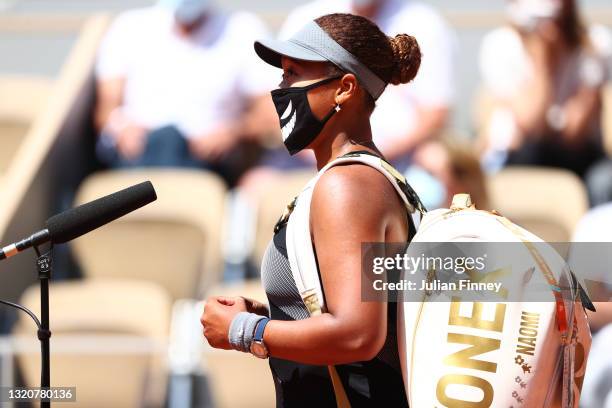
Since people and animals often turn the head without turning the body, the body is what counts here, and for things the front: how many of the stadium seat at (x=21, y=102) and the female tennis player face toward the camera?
1

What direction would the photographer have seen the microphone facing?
facing to the right of the viewer

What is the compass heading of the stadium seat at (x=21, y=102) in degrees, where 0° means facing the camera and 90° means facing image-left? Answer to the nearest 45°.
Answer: approximately 0°

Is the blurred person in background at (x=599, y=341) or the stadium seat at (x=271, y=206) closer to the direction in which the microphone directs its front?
the blurred person in background

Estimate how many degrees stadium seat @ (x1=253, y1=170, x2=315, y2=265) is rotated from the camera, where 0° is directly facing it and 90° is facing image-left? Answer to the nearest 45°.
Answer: approximately 0°

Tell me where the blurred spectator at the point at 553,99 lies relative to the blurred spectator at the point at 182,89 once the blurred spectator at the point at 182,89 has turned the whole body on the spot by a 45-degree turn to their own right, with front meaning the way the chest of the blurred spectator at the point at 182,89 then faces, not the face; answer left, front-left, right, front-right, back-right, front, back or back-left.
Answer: back-left
